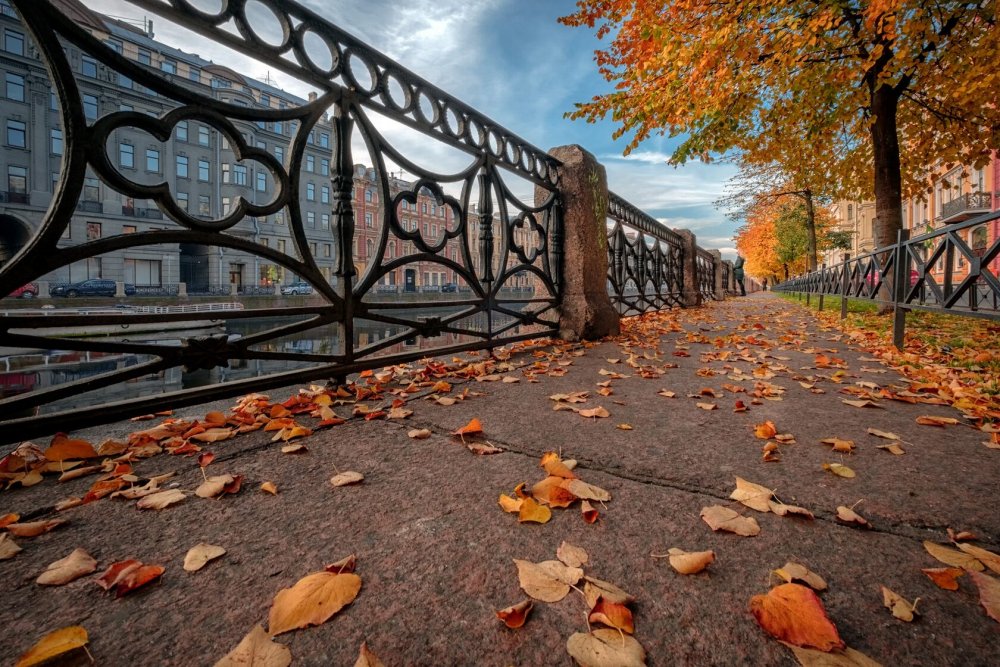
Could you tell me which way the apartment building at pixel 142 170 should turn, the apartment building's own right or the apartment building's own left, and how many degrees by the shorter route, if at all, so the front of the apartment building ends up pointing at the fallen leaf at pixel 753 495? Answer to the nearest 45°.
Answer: approximately 45° to the apartment building's own right

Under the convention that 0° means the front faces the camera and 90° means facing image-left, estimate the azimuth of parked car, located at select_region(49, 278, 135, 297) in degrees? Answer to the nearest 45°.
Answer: approximately 45°

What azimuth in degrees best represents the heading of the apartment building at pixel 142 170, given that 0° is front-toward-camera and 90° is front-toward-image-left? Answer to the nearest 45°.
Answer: approximately 315°

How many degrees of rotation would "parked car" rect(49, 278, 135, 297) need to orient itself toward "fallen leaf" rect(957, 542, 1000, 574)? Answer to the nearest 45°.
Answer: approximately 45° to its left

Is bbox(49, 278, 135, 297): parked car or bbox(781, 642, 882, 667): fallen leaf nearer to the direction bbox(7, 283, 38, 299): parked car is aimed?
the fallen leaf

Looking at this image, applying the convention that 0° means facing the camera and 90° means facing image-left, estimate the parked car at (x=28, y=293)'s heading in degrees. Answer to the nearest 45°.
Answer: approximately 45°

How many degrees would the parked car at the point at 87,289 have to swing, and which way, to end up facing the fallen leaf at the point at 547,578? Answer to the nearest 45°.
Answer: approximately 45° to its left

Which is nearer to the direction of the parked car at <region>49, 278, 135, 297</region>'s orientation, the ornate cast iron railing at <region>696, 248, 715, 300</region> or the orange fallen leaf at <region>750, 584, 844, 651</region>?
the orange fallen leaf

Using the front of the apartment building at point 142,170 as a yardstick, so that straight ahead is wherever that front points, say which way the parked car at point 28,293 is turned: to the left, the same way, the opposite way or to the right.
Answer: to the right
